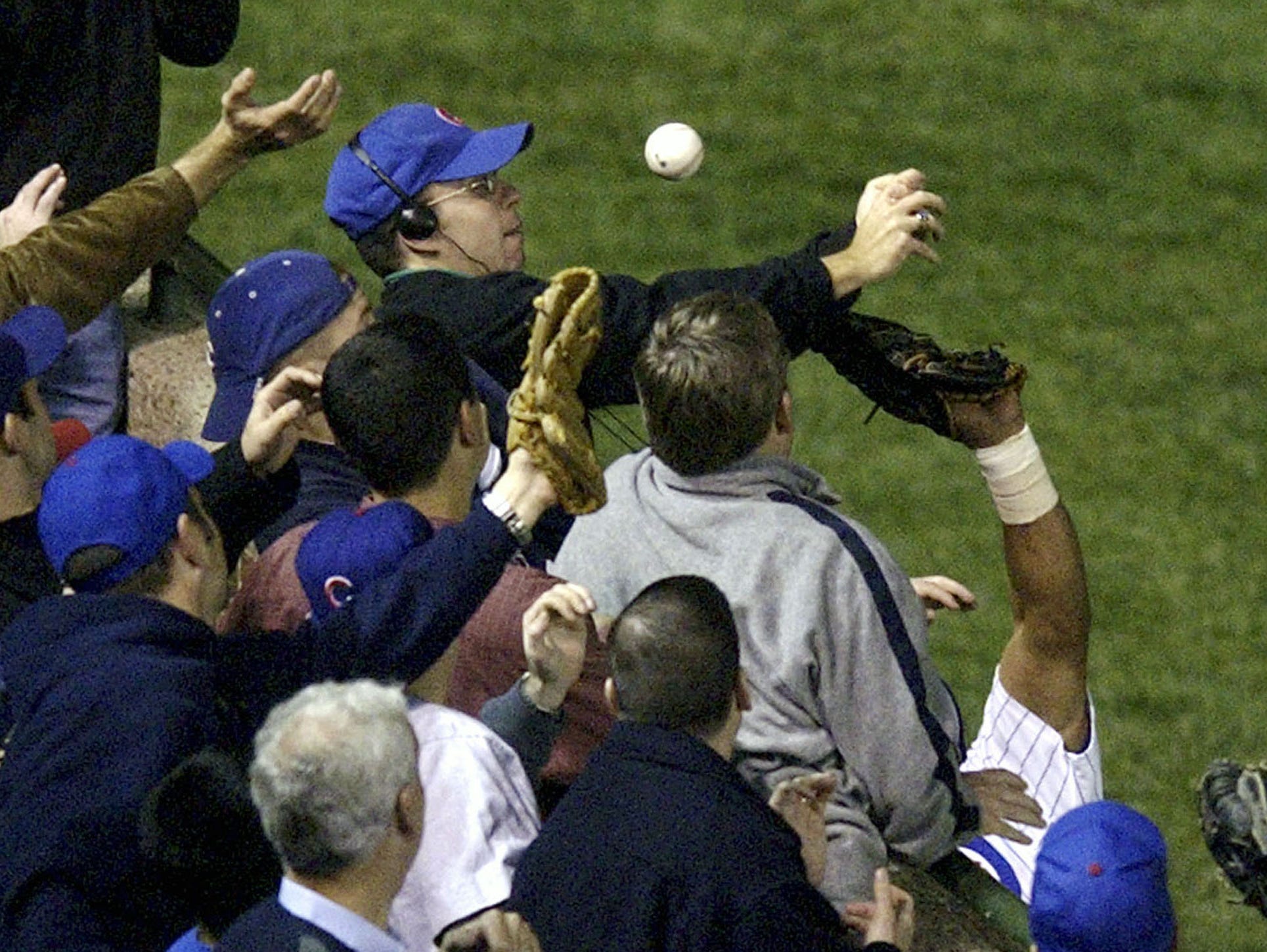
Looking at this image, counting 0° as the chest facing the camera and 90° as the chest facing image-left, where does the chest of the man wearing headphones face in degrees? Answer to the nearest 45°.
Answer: approximately 270°

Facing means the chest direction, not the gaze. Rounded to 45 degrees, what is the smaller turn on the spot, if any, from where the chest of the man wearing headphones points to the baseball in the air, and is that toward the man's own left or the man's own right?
approximately 45° to the man's own left

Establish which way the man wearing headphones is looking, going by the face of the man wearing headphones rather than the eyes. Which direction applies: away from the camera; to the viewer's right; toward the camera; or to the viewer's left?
to the viewer's right
